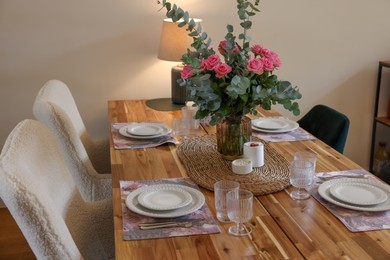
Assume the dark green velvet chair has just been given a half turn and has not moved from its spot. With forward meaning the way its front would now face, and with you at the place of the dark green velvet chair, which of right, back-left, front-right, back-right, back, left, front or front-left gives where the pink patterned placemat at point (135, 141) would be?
back

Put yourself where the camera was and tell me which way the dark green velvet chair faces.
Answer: facing the viewer and to the left of the viewer

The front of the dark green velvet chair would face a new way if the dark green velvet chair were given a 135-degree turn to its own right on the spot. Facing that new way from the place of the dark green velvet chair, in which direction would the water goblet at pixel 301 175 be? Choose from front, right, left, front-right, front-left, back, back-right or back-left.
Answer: back

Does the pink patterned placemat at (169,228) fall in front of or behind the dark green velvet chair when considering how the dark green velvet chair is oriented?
in front

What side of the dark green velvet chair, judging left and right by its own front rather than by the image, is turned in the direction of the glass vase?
front

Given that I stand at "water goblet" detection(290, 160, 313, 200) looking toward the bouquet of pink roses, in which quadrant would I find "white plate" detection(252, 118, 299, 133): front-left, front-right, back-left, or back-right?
front-right

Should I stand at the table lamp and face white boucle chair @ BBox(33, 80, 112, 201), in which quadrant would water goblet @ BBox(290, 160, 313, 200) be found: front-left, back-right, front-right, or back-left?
front-left

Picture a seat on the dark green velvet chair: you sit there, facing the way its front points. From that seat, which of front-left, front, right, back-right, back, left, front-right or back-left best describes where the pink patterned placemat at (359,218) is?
front-left

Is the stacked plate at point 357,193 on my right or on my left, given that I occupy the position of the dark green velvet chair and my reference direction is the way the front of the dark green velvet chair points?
on my left

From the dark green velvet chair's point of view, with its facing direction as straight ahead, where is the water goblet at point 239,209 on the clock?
The water goblet is roughly at 11 o'clock from the dark green velvet chair.

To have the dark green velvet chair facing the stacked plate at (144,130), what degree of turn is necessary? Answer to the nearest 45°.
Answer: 0° — it already faces it

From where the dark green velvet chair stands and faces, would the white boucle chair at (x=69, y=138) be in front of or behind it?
in front

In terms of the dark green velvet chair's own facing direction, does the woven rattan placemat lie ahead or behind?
ahead

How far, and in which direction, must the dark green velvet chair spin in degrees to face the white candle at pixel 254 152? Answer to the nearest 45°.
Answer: approximately 45° to its left
